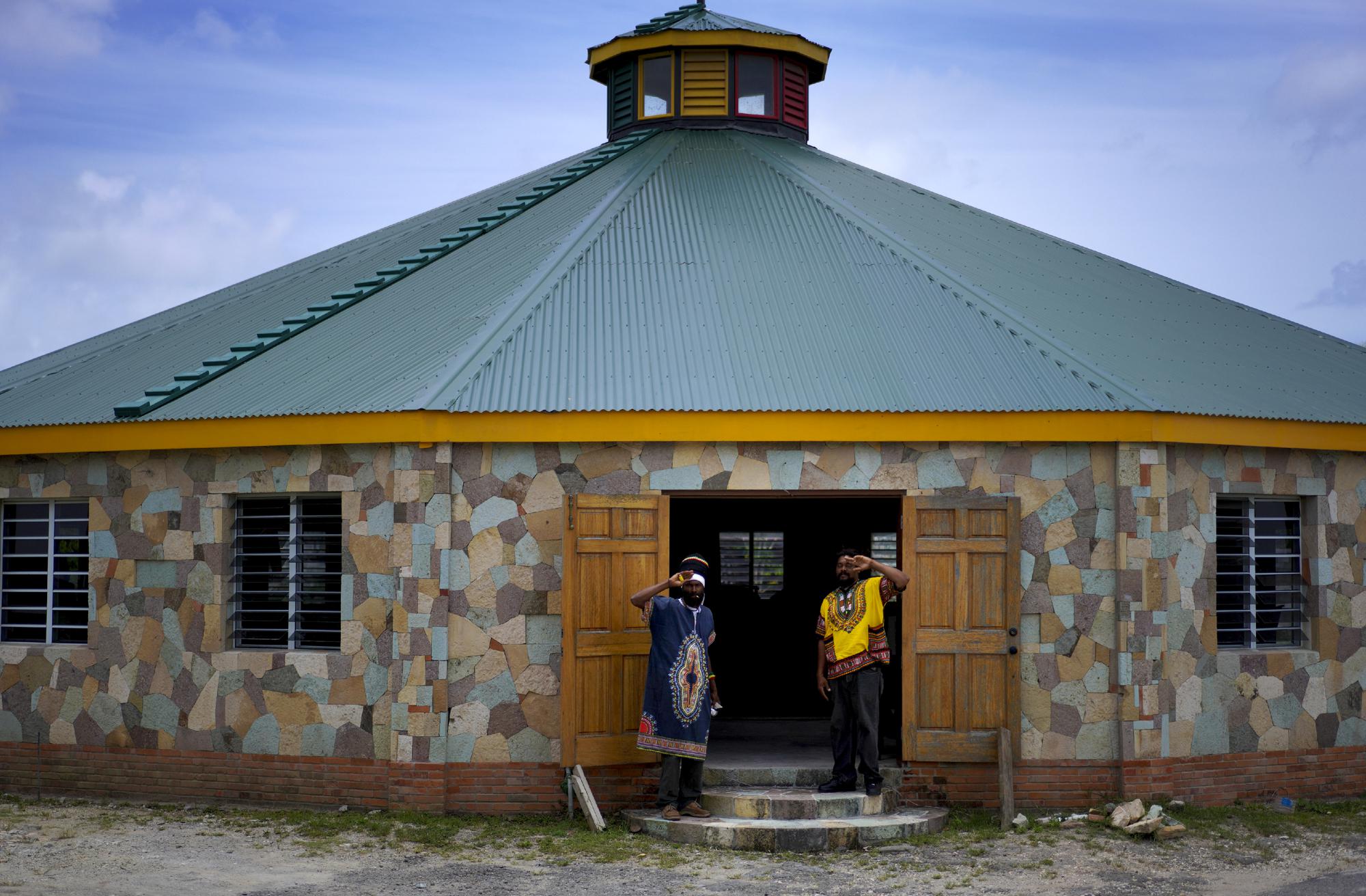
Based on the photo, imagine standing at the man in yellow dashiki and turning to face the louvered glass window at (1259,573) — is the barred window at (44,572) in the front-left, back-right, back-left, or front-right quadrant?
back-left

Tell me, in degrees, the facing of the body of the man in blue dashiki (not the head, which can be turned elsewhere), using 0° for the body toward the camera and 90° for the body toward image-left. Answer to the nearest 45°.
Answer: approximately 315°

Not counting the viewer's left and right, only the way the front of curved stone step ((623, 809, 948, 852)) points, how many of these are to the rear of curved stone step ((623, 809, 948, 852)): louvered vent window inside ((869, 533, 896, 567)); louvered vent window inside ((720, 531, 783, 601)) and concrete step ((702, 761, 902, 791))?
3

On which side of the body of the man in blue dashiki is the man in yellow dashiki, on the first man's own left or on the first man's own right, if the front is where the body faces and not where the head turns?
on the first man's own left

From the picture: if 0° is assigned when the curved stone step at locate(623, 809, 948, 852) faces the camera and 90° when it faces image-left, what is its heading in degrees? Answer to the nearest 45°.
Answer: approximately 0°

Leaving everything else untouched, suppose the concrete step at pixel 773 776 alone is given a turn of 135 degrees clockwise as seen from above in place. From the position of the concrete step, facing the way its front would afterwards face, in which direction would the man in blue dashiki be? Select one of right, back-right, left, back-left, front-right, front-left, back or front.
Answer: left

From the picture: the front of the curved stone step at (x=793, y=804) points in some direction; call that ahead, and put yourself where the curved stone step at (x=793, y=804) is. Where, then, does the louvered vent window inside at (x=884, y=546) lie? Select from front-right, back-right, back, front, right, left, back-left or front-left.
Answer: back

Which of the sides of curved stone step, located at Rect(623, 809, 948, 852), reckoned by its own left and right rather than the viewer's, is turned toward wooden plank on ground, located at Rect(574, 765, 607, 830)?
right
